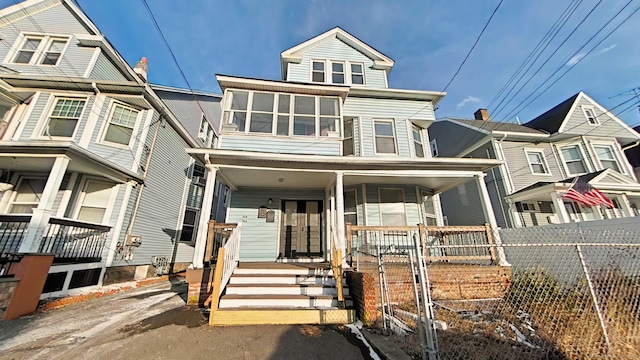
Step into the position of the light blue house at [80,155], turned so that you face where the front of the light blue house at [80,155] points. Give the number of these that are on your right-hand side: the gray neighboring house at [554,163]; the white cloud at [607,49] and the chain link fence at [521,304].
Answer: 0

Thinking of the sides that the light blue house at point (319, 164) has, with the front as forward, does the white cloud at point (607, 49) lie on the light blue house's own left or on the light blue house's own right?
on the light blue house's own left

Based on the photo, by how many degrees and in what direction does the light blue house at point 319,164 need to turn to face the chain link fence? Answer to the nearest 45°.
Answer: approximately 45° to its left

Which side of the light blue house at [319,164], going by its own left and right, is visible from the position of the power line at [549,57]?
left

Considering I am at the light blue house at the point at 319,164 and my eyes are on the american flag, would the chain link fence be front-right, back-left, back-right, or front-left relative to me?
front-right

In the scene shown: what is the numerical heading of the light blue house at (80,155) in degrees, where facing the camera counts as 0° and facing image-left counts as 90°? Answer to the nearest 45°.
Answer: approximately 45°

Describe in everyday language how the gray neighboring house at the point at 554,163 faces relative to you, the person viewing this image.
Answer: facing the viewer and to the right of the viewer

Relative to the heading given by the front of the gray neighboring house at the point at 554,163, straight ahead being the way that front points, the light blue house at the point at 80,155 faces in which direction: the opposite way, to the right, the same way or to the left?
the same way

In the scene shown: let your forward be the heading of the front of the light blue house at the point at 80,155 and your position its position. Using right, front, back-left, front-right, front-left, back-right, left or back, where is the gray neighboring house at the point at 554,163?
left

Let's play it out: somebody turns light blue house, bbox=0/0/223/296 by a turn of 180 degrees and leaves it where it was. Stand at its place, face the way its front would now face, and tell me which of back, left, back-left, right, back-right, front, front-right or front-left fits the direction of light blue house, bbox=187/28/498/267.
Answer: right

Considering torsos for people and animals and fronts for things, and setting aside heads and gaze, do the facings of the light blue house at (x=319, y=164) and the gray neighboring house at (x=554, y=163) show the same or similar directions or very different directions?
same or similar directions

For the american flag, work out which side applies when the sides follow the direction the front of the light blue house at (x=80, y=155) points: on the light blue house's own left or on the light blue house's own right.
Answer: on the light blue house's own left

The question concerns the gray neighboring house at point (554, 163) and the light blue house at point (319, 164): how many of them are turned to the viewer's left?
0

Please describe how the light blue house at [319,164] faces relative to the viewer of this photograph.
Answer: facing the viewer
